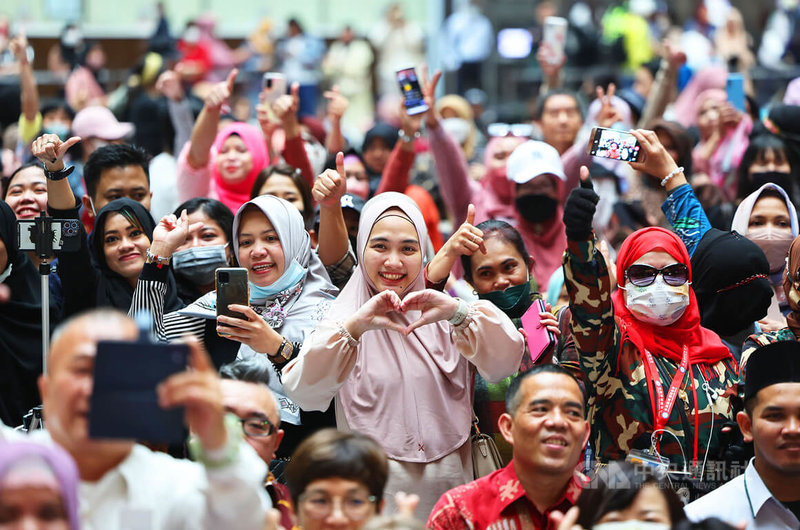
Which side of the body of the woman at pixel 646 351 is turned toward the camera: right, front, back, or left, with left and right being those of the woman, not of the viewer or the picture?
front

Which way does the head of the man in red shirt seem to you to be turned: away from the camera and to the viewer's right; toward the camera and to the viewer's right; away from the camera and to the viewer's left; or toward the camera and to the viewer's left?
toward the camera and to the viewer's right

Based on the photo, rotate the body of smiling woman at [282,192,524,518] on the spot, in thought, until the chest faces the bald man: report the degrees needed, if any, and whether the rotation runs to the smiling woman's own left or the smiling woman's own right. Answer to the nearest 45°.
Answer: approximately 45° to the smiling woman's own right

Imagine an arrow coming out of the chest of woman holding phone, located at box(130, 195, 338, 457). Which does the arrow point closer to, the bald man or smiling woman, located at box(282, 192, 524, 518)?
the bald man

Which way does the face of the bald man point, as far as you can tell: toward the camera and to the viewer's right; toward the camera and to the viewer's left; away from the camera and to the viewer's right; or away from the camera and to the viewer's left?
toward the camera and to the viewer's right

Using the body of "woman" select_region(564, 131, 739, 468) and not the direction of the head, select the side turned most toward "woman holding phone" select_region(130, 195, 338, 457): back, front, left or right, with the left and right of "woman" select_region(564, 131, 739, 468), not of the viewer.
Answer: right

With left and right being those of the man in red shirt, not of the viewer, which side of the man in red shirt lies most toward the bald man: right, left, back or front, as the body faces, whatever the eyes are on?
right

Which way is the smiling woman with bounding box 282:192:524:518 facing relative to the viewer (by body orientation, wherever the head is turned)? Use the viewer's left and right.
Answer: facing the viewer

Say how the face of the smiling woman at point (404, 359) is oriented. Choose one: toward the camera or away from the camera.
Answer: toward the camera

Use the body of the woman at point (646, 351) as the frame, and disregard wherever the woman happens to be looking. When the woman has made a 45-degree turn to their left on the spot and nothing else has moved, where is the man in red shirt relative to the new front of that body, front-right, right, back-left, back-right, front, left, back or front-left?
right

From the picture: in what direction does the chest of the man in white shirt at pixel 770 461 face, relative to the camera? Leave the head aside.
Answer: toward the camera

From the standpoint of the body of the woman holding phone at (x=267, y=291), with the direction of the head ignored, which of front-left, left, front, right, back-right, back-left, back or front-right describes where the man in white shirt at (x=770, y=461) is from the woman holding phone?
left

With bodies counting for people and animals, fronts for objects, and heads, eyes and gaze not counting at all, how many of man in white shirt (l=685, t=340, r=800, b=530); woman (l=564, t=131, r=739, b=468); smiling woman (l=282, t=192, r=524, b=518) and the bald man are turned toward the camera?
4
